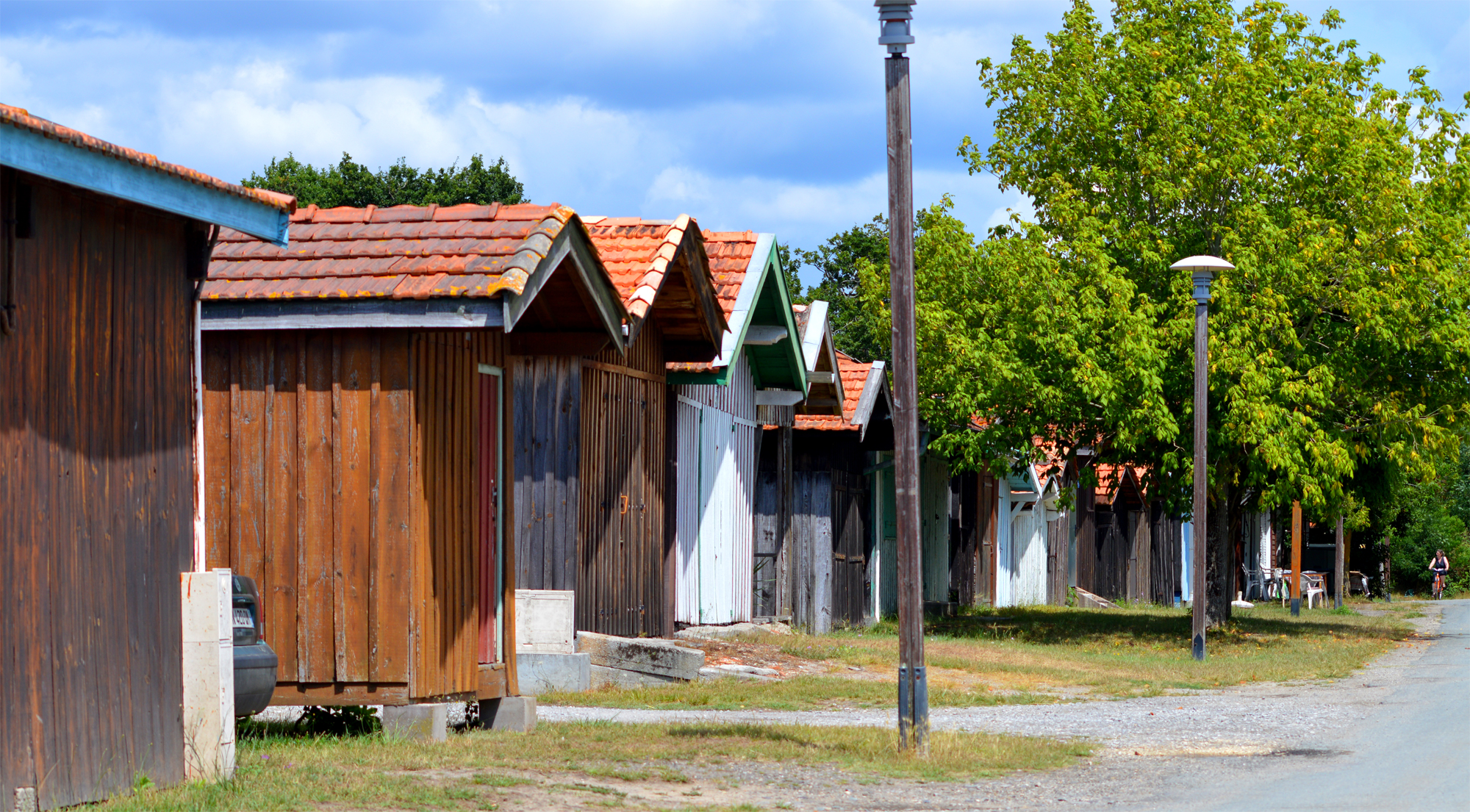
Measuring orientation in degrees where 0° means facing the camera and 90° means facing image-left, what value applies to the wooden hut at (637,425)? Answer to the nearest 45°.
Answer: approximately 315°

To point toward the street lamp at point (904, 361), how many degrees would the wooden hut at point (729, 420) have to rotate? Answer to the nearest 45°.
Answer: approximately 45° to its right

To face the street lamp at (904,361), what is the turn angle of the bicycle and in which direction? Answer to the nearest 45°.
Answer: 0° — it already faces it
